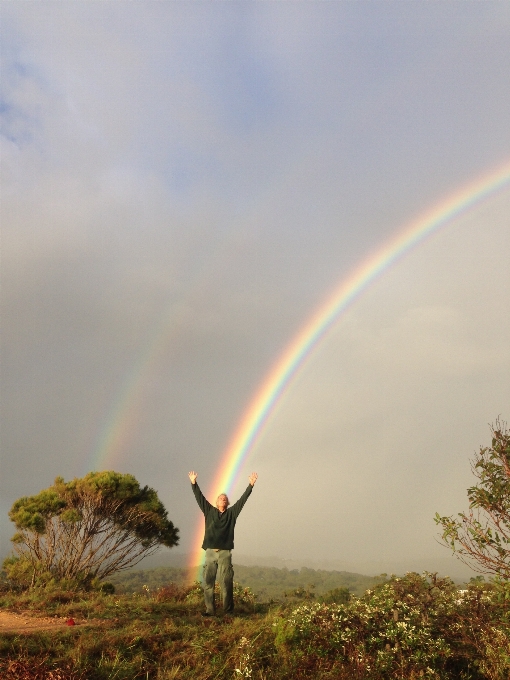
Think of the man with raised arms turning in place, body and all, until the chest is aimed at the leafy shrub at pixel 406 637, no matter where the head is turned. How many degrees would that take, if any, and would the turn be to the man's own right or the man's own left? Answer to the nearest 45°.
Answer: approximately 45° to the man's own left

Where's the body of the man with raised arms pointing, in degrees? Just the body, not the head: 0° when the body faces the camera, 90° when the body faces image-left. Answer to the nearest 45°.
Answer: approximately 0°

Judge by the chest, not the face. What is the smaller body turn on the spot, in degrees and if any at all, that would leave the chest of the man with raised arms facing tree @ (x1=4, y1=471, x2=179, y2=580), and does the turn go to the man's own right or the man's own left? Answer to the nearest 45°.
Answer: approximately 135° to the man's own right

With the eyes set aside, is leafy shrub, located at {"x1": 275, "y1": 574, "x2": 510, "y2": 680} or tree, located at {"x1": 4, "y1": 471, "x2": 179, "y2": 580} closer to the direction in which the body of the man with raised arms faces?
the leafy shrub
